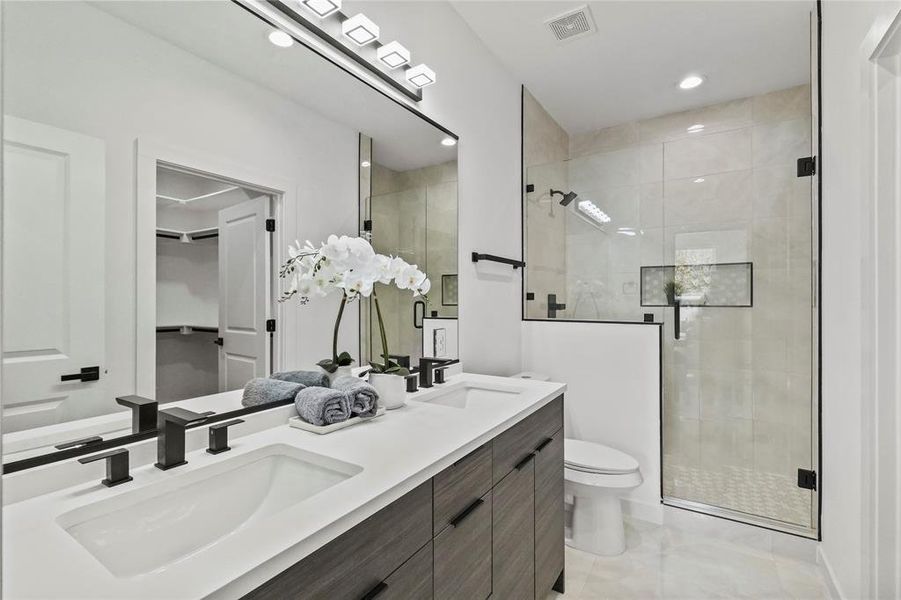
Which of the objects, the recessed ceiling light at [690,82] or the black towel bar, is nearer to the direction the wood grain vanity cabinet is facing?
the recessed ceiling light

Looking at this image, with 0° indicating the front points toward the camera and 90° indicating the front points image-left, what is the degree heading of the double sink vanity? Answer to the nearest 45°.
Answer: approximately 315°

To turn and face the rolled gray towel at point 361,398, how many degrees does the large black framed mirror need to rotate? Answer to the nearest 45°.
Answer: approximately 45° to its left

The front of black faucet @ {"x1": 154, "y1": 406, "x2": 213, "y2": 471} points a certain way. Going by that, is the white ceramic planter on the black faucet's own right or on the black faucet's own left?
on the black faucet's own left

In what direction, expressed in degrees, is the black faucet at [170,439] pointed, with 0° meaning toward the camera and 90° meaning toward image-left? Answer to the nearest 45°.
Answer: approximately 315°

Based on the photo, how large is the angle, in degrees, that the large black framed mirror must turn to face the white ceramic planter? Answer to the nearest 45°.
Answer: approximately 45° to its left
